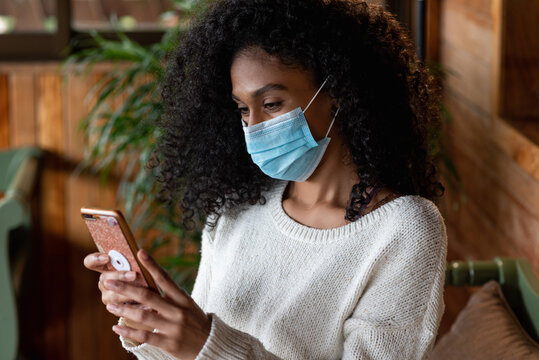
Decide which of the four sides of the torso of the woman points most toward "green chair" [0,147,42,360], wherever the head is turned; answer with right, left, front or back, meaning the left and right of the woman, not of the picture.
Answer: right

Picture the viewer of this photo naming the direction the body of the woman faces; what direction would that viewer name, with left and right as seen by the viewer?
facing the viewer and to the left of the viewer

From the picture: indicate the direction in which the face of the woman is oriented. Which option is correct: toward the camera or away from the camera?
toward the camera
